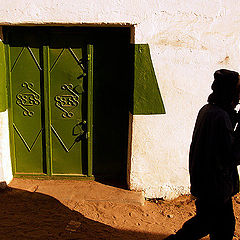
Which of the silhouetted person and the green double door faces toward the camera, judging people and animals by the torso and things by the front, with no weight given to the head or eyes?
the green double door

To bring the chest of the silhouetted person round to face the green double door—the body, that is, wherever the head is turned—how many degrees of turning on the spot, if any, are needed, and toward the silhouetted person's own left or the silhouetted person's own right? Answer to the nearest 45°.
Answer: approximately 135° to the silhouetted person's own left

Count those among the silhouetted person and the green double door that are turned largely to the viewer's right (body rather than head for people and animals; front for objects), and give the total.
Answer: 1

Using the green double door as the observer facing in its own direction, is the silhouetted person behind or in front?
in front

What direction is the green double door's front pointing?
toward the camera

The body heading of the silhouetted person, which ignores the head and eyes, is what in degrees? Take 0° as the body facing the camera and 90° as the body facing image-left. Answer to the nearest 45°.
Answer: approximately 270°
